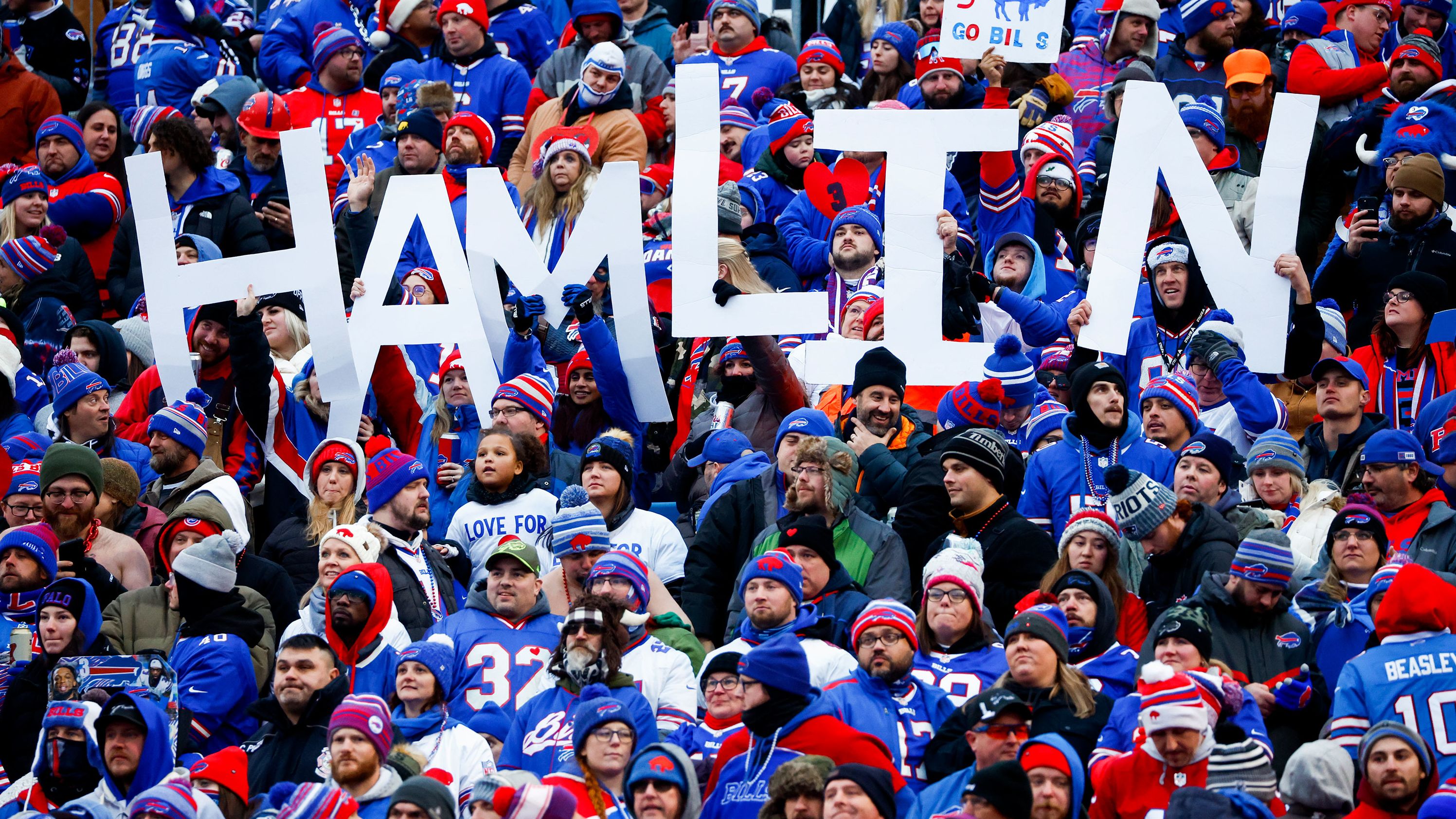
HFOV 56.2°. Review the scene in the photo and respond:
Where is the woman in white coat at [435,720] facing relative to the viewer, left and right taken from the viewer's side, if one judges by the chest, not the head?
facing the viewer and to the left of the viewer
